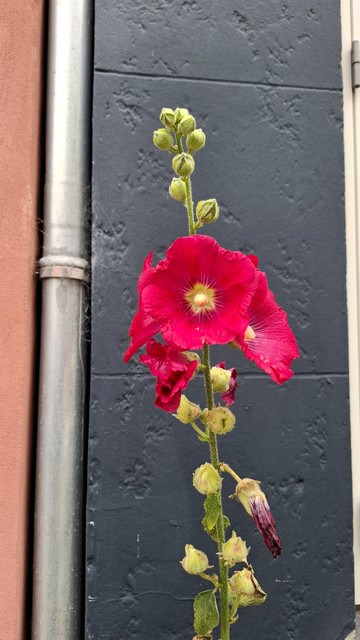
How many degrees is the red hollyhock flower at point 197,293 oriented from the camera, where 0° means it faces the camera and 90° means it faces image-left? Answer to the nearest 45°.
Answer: approximately 0°

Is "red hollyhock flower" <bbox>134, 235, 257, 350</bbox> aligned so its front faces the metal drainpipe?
no
